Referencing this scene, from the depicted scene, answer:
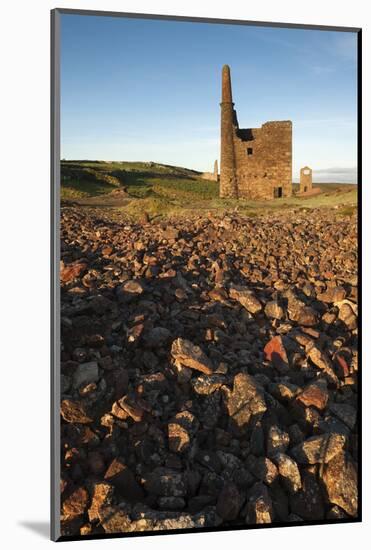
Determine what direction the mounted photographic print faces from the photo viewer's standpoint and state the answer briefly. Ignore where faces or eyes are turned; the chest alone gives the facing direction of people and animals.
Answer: facing the viewer and to the right of the viewer
